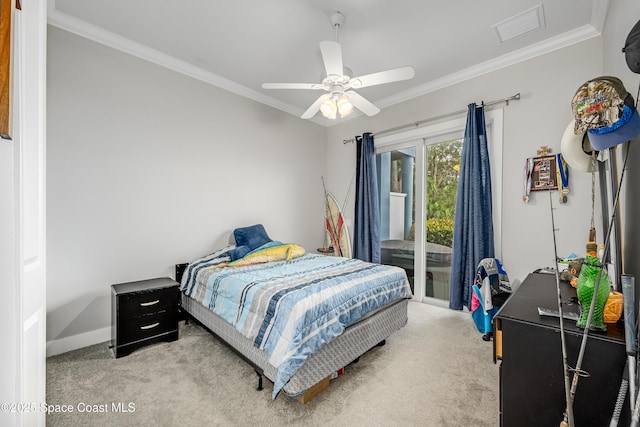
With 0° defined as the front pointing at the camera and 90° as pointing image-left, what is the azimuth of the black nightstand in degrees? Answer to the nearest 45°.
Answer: approximately 315°

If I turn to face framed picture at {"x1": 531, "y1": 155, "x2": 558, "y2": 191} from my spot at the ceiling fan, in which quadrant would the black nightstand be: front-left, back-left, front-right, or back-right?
back-left

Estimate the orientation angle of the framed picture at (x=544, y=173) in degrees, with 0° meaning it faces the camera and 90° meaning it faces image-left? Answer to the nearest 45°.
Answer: approximately 0°

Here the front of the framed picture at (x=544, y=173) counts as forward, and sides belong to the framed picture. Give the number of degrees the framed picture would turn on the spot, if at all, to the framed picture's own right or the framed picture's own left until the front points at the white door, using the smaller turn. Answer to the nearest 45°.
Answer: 0° — it already faces it

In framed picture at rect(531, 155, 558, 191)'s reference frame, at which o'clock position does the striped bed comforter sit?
The striped bed comforter is roughly at 1 o'clock from the framed picture.

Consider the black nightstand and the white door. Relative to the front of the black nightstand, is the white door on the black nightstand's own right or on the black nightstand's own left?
on the black nightstand's own right

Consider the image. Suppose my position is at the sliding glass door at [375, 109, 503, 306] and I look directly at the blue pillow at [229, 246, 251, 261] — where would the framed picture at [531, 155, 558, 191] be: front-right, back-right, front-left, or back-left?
back-left

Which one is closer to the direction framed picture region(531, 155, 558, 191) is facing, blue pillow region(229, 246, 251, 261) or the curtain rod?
the blue pillow

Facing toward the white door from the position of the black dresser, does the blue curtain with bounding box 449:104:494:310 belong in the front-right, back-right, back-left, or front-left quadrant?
back-right

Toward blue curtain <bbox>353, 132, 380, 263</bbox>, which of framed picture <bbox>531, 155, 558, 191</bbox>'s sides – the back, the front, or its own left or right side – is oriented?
right

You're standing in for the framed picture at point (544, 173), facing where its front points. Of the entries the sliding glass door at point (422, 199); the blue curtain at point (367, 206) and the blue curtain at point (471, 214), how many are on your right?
3
